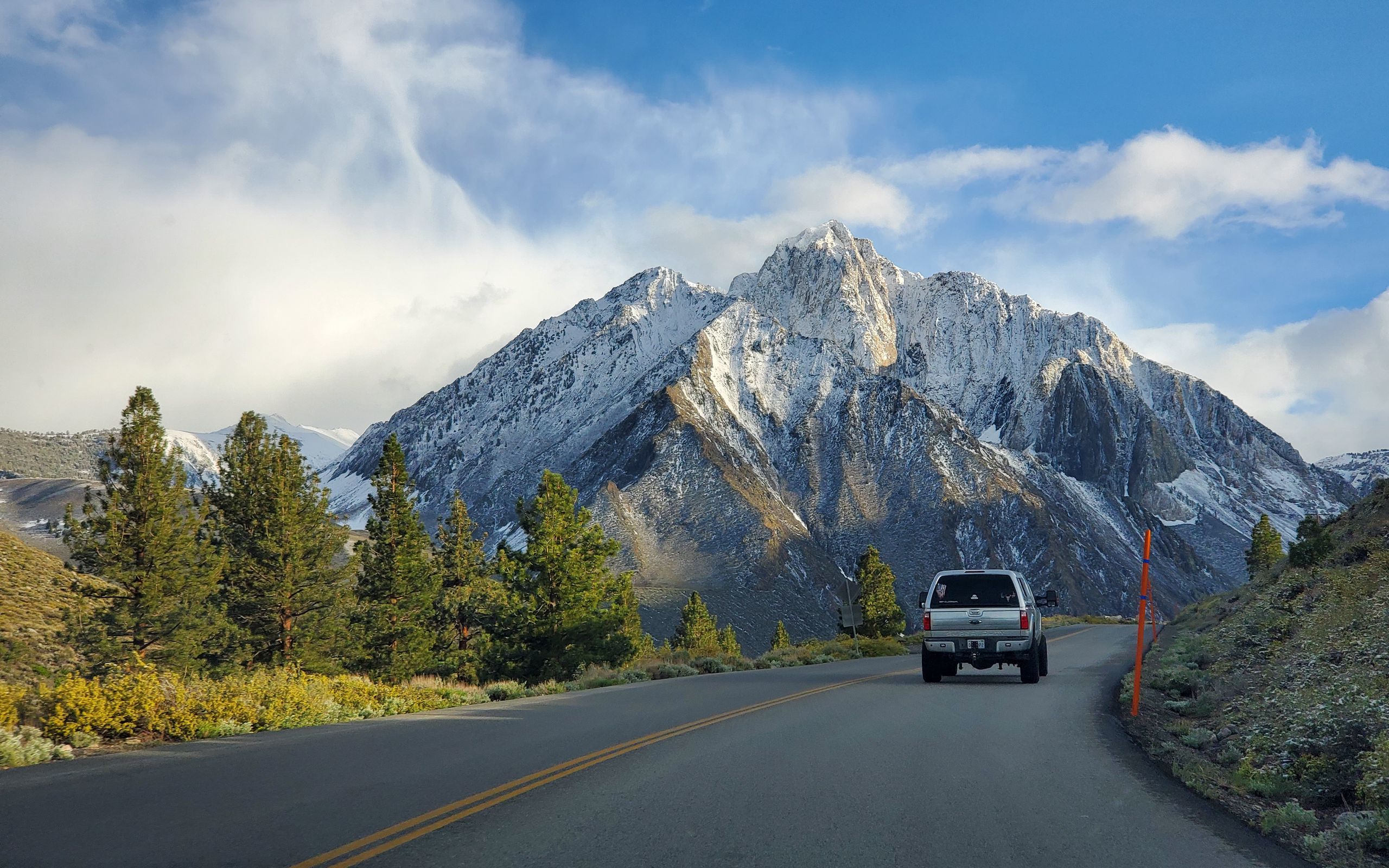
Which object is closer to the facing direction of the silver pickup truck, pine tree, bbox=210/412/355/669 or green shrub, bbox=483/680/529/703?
the pine tree

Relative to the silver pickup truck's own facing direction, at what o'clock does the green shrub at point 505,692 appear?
The green shrub is roughly at 8 o'clock from the silver pickup truck.

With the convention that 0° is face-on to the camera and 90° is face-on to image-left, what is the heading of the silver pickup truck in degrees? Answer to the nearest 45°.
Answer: approximately 180°

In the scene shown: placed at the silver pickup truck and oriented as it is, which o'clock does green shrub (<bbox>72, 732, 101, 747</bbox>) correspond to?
The green shrub is roughly at 7 o'clock from the silver pickup truck.

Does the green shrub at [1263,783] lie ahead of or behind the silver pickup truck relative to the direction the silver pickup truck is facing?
behind

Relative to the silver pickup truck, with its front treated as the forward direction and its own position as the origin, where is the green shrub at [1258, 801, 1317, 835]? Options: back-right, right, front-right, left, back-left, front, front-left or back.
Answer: back

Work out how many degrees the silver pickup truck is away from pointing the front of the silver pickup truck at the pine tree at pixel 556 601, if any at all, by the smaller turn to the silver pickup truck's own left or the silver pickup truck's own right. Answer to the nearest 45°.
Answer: approximately 45° to the silver pickup truck's own left

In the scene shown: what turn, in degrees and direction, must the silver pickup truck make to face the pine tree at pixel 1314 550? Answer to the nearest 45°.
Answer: approximately 45° to its right

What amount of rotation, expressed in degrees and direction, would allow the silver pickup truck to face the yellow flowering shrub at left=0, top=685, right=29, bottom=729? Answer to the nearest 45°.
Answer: approximately 135° to its left

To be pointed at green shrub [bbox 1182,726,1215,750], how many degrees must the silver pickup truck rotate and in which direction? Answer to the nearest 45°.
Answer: approximately 180°

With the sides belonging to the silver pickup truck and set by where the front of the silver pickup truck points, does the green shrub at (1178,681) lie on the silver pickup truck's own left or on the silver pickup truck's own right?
on the silver pickup truck's own right

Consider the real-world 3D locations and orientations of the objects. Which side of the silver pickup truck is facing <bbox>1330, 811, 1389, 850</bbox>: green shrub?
back
